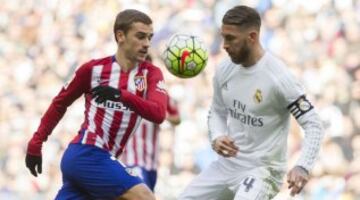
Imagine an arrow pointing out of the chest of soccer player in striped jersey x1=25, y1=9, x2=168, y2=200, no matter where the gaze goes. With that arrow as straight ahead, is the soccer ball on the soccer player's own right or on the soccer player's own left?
on the soccer player's own left

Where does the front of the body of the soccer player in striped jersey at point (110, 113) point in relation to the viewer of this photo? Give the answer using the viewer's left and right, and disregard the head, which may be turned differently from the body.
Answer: facing the viewer and to the right of the viewer

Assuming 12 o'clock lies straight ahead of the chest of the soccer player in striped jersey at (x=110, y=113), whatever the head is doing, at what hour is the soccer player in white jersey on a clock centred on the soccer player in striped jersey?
The soccer player in white jersey is roughly at 11 o'clock from the soccer player in striped jersey.

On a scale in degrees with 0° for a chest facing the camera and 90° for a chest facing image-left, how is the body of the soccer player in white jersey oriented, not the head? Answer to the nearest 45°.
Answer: approximately 45°

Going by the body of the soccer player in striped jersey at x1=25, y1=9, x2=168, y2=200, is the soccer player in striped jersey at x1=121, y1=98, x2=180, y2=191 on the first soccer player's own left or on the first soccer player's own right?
on the first soccer player's own left

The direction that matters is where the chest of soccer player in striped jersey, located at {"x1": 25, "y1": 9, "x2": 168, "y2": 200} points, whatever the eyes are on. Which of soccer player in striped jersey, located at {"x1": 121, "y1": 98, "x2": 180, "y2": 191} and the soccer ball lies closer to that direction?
the soccer ball

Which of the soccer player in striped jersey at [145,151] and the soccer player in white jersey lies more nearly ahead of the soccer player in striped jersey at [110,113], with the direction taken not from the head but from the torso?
the soccer player in white jersey

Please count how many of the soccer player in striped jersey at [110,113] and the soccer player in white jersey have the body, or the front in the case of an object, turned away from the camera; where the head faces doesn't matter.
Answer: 0

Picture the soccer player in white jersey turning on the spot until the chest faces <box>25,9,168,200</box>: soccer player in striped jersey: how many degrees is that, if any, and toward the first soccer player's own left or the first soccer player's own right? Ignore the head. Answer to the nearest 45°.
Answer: approximately 45° to the first soccer player's own right

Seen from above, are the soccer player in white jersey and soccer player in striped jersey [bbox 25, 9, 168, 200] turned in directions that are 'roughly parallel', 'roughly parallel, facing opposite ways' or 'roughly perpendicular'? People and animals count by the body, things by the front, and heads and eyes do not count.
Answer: roughly perpendicular
